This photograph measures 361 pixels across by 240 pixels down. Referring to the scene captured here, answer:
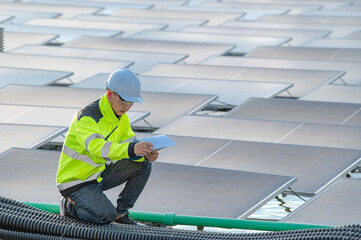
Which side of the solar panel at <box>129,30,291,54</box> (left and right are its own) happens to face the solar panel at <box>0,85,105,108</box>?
front

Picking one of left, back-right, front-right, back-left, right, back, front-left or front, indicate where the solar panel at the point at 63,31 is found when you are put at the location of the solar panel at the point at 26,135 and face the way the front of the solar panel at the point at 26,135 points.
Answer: back-right

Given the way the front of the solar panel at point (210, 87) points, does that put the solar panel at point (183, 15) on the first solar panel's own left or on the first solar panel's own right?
on the first solar panel's own right

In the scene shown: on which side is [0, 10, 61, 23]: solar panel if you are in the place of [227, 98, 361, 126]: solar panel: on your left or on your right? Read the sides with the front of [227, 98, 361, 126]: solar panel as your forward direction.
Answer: on your right

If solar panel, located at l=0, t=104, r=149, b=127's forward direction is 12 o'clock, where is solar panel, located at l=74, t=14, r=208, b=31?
solar panel, located at l=74, t=14, r=208, b=31 is roughly at 5 o'clock from solar panel, located at l=0, t=104, r=149, b=127.

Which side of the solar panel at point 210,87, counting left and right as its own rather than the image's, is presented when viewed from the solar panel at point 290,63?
back

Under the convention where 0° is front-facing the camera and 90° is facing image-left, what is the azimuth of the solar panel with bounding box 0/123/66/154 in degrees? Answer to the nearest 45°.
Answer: approximately 45°
